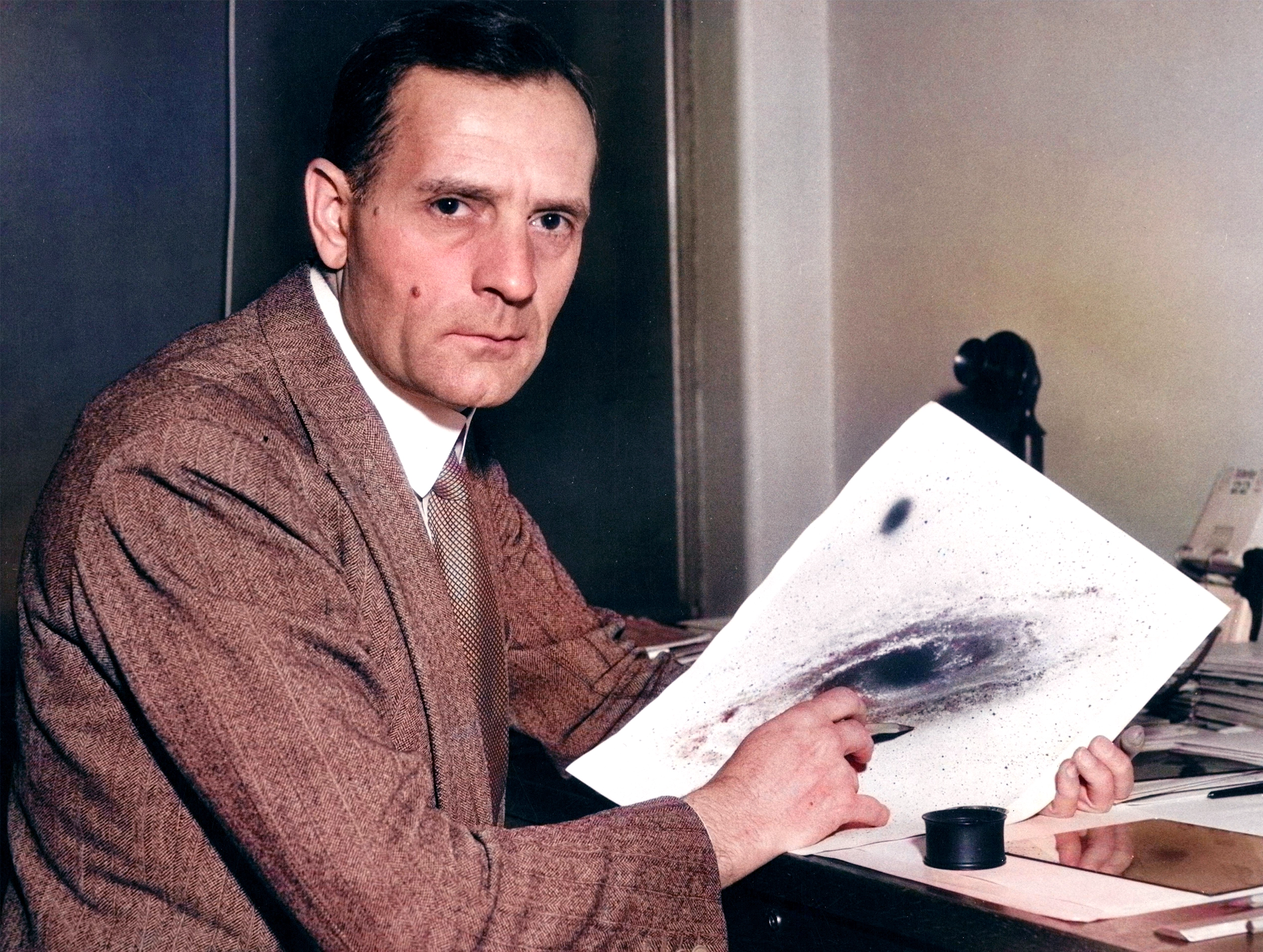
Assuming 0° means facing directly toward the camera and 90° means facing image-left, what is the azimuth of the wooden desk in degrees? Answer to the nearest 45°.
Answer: approximately 45°

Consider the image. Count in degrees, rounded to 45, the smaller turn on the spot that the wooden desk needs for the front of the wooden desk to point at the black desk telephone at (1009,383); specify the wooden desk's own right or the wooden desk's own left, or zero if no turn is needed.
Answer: approximately 135° to the wooden desk's own right
